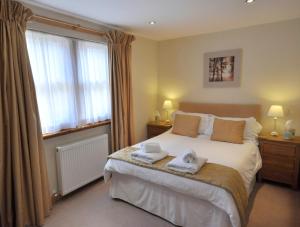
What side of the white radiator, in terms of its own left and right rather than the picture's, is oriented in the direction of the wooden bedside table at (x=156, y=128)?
left

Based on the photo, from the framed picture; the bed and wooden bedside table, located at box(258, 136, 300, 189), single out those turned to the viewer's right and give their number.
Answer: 0

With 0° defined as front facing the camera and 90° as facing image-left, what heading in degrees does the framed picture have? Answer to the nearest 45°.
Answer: approximately 45°

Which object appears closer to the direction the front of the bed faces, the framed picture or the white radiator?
the white radiator

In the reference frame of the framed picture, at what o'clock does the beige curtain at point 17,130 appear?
The beige curtain is roughly at 12 o'clock from the framed picture.

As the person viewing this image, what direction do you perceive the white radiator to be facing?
facing the viewer and to the right of the viewer

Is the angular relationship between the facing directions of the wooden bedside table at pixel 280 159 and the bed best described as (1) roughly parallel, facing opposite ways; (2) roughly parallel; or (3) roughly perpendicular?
roughly parallel

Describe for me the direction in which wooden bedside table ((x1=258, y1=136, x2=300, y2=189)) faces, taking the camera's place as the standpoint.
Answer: facing the viewer and to the left of the viewer

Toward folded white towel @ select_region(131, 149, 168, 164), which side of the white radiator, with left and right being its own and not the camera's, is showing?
front

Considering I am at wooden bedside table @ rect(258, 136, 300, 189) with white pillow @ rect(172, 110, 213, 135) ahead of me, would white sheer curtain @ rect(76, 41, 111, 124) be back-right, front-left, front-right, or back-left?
front-left

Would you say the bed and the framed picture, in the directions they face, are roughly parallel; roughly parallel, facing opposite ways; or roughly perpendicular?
roughly parallel

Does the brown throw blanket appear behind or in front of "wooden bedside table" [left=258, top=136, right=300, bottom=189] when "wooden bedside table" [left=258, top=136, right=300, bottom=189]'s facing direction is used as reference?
in front

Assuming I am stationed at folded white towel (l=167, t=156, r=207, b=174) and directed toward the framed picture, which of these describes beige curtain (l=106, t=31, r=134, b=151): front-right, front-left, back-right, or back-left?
front-left

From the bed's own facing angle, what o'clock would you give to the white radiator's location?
The white radiator is roughly at 2 o'clock from the bed.

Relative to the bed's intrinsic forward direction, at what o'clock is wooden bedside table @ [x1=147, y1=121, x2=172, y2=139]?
The wooden bedside table is roughly at 4 o'clock from the bed.

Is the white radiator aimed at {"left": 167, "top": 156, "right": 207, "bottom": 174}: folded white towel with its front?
yes
